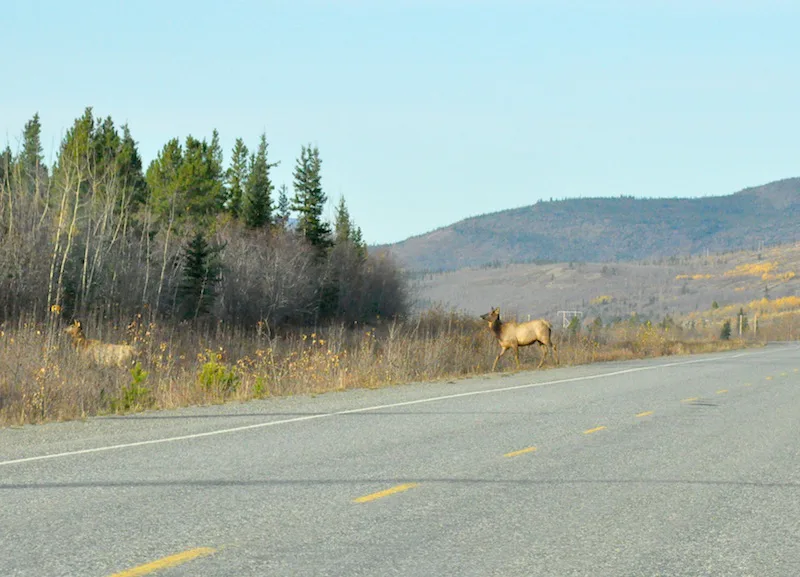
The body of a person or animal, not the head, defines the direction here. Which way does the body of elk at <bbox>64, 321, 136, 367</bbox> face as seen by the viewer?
to the viewer's left

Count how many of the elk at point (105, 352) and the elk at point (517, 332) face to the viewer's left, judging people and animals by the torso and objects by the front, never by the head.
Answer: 2

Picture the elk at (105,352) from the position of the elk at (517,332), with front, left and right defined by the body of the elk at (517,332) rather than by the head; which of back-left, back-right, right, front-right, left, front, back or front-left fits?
front-left

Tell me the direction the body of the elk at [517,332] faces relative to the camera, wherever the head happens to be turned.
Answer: to the viewer's left

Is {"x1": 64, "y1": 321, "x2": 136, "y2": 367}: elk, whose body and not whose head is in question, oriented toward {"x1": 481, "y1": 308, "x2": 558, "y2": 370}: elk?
no
